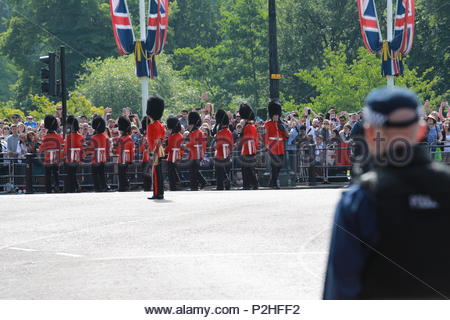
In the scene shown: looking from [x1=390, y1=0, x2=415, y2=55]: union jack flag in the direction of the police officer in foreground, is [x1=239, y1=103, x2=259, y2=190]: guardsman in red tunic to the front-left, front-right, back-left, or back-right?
front-right

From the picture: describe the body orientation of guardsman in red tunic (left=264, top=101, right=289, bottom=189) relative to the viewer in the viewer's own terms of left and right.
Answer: facing the viewer

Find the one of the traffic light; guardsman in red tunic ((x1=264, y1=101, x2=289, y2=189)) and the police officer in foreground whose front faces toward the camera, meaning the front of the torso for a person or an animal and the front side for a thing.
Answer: the guardsman in red tunic

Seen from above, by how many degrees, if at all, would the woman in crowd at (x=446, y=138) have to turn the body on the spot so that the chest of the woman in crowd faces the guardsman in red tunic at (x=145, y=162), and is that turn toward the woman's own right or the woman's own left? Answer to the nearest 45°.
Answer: approximately 90° to the woman's own right

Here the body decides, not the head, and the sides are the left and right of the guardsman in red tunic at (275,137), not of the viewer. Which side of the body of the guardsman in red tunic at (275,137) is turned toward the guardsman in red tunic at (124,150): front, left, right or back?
right

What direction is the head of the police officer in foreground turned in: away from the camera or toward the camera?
away from the camera

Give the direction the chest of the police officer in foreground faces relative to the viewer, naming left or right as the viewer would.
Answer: facing away from the viewer and to the left of the viewer
